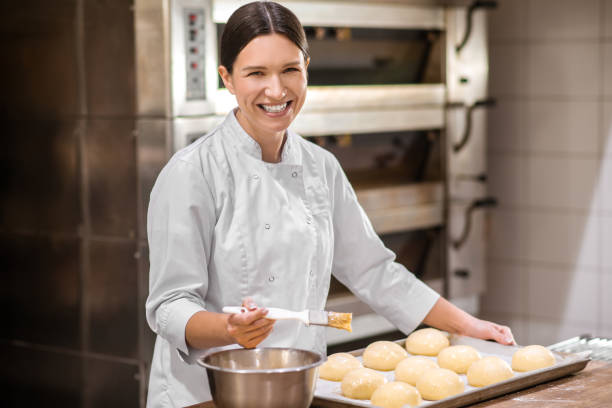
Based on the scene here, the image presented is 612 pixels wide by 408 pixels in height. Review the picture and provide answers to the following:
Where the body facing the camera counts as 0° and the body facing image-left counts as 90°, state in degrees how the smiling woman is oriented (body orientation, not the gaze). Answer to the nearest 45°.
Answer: approximately 315°

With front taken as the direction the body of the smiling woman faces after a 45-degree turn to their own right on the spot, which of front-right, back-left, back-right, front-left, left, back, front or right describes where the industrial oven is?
back
